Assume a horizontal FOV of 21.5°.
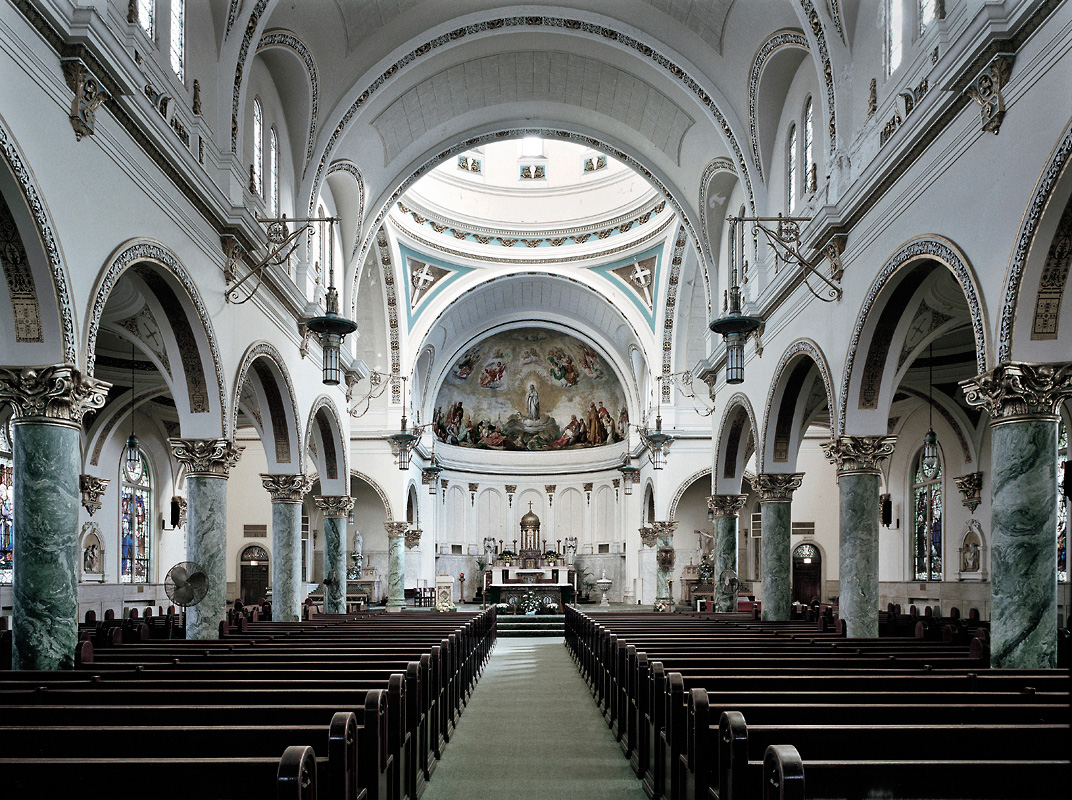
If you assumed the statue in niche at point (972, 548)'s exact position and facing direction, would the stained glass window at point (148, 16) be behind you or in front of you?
in front

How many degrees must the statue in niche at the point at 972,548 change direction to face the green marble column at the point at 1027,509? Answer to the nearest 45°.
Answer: approximately 45° to its left

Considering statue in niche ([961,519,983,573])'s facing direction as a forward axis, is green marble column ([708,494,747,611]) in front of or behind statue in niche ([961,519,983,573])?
in front

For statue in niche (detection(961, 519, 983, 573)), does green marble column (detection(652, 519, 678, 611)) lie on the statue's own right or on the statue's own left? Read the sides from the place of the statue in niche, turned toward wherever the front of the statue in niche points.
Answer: on the statue's own right

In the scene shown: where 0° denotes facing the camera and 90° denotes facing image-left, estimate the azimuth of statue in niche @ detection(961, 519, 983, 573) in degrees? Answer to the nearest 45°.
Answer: approximately 45°

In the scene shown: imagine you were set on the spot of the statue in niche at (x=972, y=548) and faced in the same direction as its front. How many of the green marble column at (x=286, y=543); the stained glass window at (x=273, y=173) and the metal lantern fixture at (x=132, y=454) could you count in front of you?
3

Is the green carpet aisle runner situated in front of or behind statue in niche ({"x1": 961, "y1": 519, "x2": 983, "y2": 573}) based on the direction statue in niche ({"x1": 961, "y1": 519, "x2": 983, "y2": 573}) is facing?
in front

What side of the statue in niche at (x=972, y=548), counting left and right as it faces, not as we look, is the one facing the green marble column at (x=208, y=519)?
front

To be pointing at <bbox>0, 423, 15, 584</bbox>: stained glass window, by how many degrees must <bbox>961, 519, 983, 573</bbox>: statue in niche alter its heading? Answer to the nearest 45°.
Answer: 0° — it already faces it

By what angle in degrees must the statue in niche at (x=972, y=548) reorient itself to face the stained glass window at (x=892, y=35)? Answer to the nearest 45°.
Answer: approximately 45° to its left
